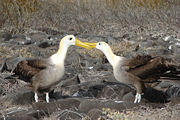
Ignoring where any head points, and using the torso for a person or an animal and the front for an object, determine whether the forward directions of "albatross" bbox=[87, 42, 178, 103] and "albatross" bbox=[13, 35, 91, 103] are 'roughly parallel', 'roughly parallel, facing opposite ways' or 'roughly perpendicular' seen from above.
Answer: roughly parallel, facing opposite ways

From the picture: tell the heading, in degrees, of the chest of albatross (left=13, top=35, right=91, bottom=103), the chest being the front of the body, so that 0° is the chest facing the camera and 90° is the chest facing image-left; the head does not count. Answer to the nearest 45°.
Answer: approximately 270°

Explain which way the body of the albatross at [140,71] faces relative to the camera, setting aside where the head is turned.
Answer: to the viewer's left

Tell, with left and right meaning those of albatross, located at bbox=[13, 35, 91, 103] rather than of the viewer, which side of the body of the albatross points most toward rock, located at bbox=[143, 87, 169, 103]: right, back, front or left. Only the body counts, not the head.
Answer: front

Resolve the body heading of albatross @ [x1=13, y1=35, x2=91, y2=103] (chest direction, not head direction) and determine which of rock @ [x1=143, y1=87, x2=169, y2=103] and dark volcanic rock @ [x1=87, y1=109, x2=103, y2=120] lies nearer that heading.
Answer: the rock

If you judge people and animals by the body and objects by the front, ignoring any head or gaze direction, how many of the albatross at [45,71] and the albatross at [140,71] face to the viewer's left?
1

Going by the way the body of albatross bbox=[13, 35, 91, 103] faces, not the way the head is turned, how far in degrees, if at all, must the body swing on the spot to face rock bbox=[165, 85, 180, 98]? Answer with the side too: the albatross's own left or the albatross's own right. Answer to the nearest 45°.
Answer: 0° — it already faces it

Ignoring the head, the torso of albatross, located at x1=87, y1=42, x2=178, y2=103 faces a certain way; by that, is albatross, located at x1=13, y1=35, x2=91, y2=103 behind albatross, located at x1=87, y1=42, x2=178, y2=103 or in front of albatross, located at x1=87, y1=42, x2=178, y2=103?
in front

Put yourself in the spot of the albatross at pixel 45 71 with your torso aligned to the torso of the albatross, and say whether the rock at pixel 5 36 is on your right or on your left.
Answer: on your left

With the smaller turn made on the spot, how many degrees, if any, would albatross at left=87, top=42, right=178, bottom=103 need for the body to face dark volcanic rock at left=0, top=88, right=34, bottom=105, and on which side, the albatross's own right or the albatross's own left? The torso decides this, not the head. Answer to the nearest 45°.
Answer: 0° — it already faces it

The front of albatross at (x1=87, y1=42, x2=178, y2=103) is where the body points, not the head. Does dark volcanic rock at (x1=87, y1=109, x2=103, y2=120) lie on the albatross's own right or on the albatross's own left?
on the albatross's own left
